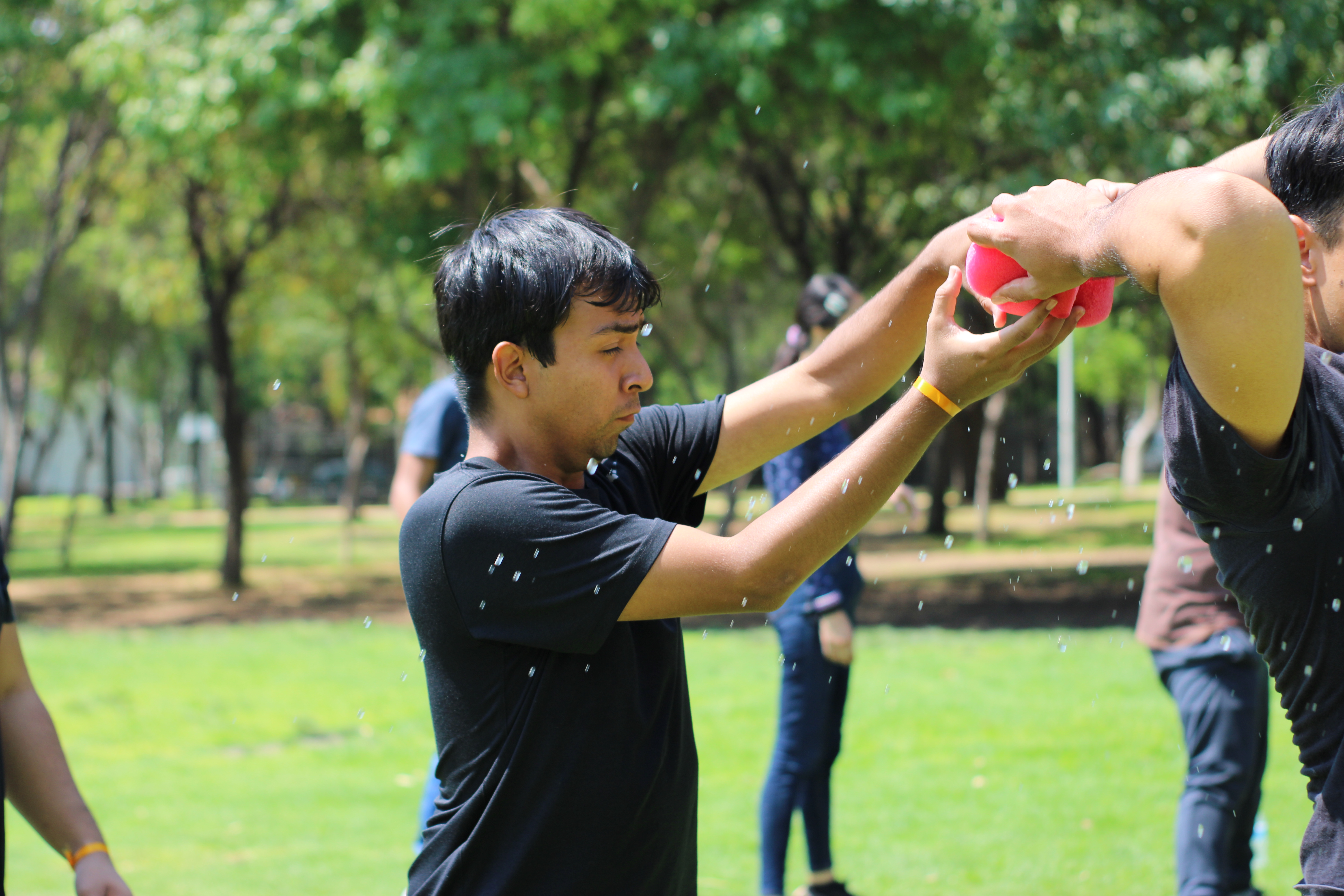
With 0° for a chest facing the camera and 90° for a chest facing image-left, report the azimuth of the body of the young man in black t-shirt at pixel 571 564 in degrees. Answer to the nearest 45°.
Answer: approximately 270°

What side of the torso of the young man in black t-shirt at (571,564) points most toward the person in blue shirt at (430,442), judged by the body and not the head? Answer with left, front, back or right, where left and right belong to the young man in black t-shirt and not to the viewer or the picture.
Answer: left

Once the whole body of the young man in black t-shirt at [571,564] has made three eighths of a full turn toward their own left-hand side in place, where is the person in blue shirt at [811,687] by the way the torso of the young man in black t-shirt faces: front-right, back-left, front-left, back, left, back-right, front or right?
front-right

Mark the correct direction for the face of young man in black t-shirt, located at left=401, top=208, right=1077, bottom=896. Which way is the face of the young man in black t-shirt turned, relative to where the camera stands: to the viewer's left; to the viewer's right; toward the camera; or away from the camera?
to the viewer's right

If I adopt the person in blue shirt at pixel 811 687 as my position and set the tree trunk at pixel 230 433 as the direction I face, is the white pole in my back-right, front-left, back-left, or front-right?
front-right

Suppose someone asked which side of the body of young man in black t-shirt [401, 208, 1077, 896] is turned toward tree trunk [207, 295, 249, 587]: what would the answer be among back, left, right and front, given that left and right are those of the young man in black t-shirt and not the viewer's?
left

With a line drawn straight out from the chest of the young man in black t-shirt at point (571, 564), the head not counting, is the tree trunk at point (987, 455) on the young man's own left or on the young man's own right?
on the young man's own left

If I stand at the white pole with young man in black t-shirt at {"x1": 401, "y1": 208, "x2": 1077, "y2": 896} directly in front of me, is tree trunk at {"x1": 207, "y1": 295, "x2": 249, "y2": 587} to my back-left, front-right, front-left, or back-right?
front-right

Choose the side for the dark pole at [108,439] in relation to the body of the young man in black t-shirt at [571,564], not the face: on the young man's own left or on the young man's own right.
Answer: on the young man's own left
